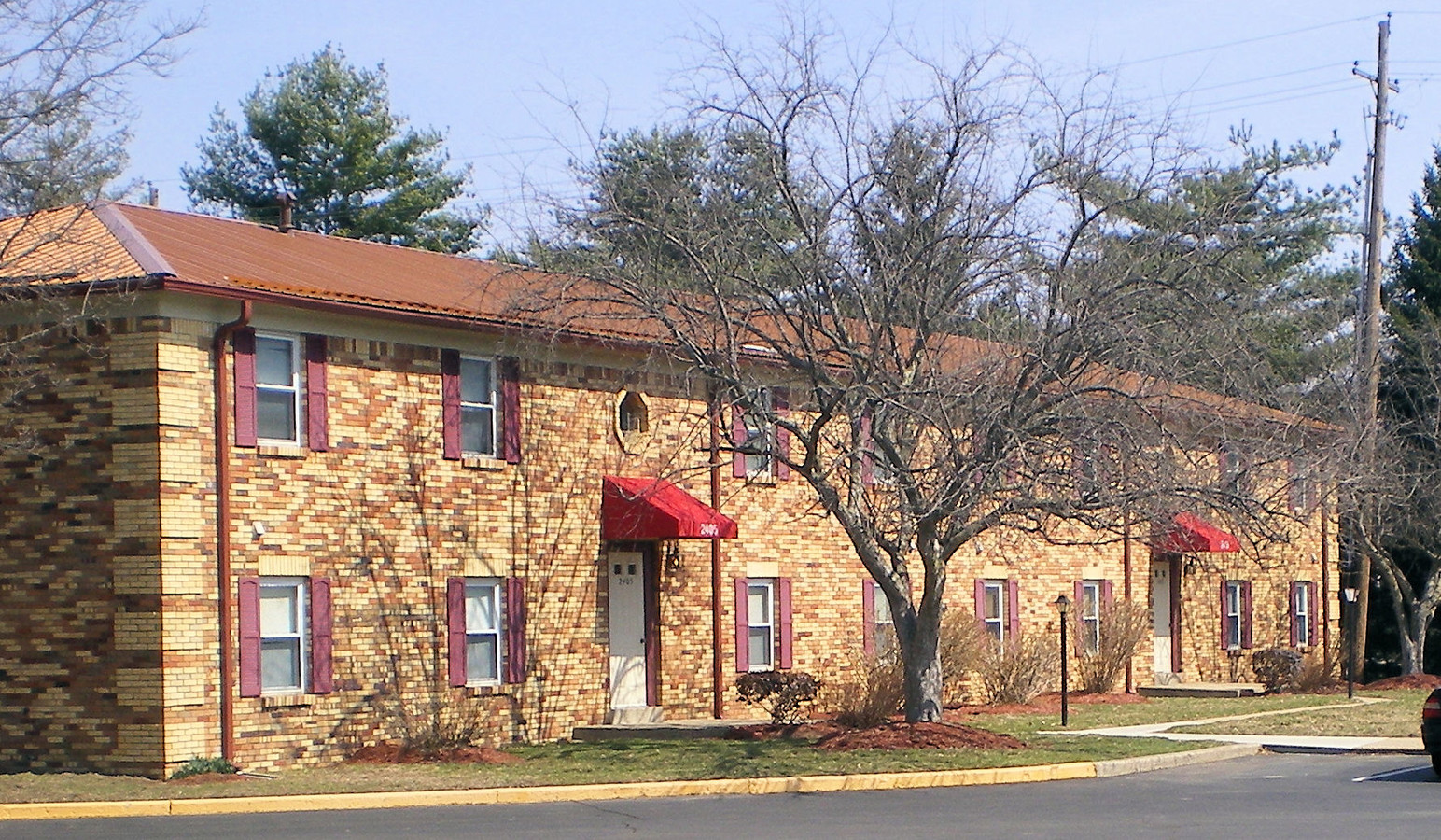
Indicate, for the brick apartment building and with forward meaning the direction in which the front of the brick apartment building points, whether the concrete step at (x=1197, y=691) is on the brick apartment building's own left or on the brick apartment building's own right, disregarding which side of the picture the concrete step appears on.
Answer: on the brick apartment building's own left

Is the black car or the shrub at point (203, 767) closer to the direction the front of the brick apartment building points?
the black car

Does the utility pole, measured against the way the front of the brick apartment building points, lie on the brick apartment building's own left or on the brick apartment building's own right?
on the brick apartment building's own left

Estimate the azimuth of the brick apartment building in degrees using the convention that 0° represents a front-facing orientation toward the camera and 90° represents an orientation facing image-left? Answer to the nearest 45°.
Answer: approximately 315°

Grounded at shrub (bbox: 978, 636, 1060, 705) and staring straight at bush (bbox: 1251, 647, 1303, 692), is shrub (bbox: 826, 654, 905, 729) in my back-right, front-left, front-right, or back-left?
back-right

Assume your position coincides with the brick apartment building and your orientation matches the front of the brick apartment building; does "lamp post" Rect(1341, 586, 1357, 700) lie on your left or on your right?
on your left
